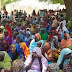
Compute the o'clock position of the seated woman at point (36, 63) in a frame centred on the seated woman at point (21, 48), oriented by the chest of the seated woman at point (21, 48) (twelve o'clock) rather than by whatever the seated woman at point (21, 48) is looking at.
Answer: the seated woman at point (36, 63) is roughly at 10 o'clock from the seated woman at point (21, 48).

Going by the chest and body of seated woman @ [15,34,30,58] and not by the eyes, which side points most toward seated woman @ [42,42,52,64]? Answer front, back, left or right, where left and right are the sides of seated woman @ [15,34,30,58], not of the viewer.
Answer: left

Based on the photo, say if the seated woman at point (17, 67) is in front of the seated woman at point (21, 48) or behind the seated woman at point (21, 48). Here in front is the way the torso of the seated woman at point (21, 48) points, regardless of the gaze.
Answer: in front

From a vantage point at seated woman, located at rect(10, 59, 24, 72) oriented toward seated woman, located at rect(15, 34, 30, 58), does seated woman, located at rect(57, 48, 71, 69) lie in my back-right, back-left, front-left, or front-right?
front-right

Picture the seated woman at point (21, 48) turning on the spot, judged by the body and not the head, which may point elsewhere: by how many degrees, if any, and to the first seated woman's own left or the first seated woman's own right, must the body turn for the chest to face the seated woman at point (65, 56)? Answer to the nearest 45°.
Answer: approximately 90° to the first seated woman's own left

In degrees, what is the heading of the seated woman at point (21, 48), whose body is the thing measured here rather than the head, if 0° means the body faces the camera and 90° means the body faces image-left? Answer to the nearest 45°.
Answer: approximately 45°

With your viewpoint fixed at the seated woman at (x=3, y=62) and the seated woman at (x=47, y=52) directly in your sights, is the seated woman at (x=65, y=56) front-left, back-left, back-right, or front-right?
front-right

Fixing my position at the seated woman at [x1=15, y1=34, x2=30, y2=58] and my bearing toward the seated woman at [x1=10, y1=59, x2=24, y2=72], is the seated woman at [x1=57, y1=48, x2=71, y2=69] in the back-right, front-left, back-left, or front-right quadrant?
front-left

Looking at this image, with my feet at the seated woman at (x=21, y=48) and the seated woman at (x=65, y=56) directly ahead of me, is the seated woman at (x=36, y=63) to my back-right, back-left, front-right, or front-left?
front-right
